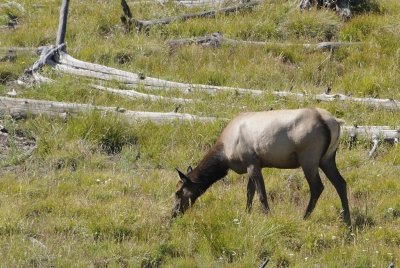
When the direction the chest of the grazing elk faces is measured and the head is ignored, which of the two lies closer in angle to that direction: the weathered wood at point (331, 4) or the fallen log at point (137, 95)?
the fallen log

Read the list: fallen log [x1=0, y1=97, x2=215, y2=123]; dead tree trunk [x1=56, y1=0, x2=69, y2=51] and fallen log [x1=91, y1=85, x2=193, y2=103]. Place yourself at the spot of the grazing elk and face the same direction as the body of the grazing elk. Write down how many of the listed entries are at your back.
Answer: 0

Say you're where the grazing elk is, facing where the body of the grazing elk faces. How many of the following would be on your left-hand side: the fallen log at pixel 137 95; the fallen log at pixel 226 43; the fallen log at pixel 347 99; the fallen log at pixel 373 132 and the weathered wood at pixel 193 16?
0

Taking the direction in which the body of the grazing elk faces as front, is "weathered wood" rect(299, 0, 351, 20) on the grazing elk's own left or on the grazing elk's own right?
on the grazing elk's own right

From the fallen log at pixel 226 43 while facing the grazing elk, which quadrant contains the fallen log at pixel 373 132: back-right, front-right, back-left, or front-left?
front-left

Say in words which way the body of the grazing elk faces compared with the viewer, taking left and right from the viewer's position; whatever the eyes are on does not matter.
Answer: facing to the left of the viewer

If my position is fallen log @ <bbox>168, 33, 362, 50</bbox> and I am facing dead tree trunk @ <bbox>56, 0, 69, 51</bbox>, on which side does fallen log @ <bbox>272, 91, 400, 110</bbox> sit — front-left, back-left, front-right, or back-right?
back-left

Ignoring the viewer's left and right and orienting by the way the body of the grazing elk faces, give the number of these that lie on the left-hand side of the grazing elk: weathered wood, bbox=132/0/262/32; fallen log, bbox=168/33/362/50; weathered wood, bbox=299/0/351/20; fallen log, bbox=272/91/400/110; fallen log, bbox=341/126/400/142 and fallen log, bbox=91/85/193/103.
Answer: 0

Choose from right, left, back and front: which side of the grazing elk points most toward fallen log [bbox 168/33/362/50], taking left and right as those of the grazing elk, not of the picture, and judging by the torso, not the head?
right

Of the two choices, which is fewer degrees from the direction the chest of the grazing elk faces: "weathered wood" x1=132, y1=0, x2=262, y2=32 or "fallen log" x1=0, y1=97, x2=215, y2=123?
the fallen log

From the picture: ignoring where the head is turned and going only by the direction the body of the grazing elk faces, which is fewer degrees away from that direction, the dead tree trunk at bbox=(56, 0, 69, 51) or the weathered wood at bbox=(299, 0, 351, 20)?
the dead tree trunk

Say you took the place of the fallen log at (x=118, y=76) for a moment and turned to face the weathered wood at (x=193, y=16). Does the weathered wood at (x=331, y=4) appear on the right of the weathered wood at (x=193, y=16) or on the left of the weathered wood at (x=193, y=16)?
right
